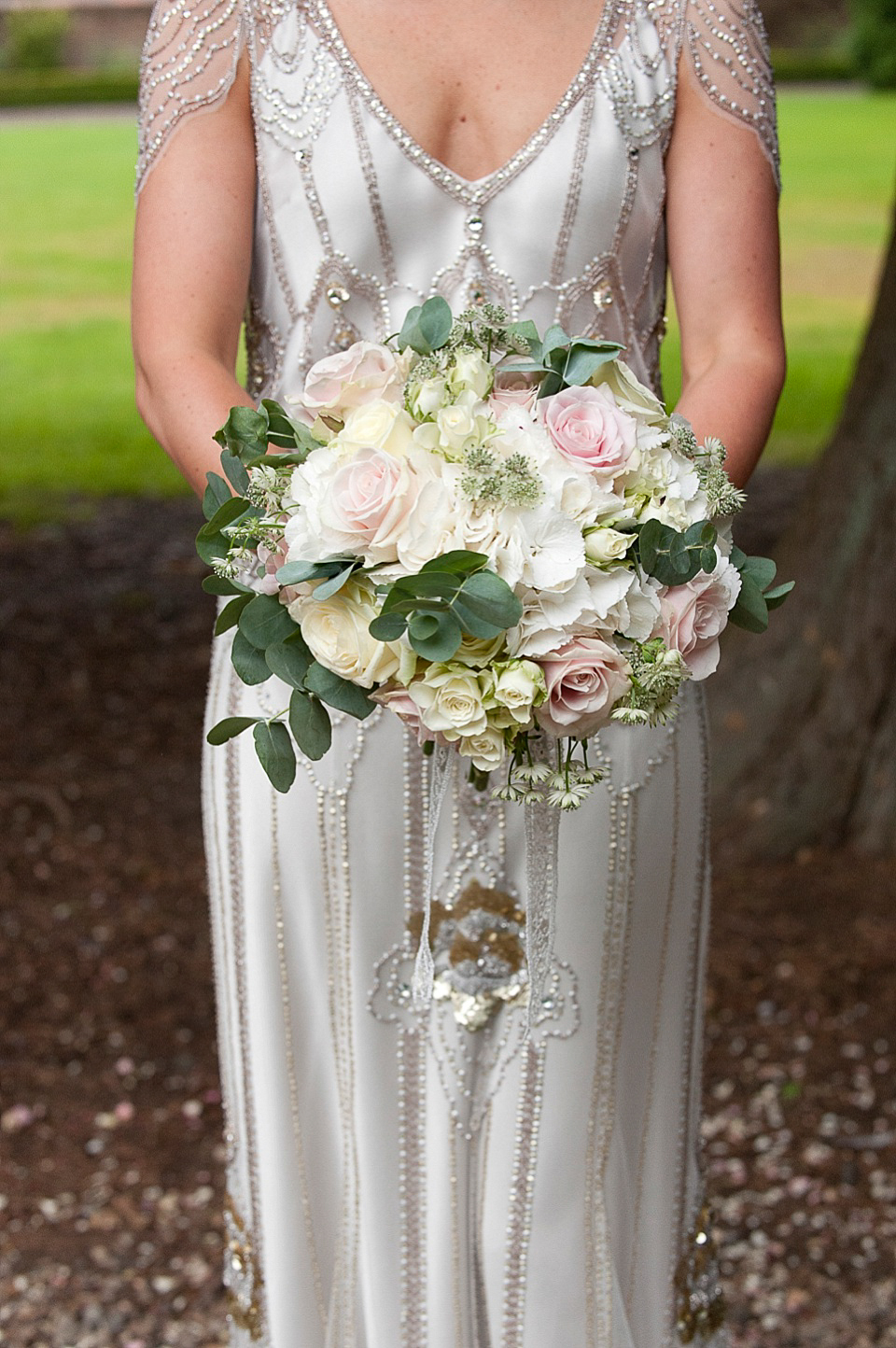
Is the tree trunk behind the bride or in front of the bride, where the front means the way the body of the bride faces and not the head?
behind

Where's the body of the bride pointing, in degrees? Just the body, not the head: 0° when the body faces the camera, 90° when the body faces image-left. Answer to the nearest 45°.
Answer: approximately 0°
